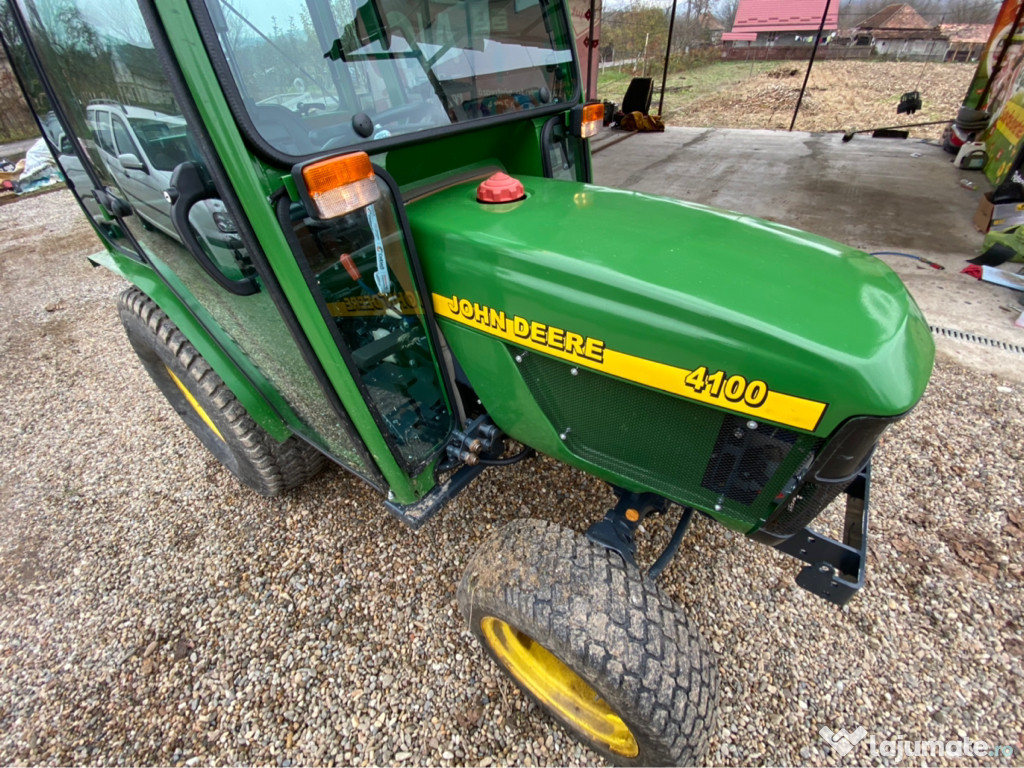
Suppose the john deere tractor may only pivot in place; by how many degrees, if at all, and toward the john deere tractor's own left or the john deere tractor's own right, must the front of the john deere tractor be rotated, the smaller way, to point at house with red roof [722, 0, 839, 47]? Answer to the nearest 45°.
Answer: approximately 90° to the john deere tractor's own left

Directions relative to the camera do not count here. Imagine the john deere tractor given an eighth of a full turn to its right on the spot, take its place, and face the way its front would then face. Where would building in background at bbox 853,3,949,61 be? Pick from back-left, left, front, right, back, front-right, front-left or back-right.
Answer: back-left

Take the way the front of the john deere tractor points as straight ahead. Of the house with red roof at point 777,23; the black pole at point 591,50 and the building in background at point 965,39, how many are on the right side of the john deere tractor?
0

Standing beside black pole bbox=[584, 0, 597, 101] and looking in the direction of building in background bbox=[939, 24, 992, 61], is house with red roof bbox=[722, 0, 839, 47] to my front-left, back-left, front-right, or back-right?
front-left

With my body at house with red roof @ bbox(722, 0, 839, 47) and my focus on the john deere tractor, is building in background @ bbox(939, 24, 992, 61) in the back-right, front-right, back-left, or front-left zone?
back-left

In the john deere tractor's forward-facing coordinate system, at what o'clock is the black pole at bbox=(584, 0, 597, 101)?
The black pole is roughly at 8 o'clock from the john deere tractor.

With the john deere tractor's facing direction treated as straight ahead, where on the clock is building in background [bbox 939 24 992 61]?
The building in background is roughly at 9 o'clock from the john deere tractor.
